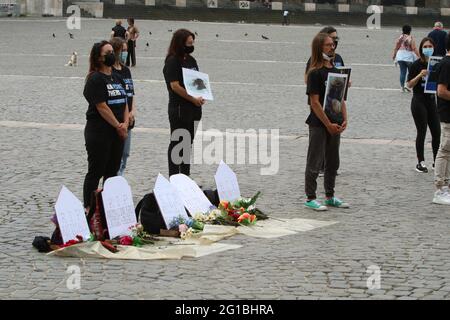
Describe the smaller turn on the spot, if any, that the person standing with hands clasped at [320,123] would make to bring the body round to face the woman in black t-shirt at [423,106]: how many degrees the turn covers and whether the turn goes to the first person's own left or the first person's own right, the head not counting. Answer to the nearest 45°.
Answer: approximately 90° to the first person's own left

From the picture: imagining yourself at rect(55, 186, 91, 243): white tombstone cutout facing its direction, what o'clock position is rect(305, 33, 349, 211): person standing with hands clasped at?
The person standing with hands clasped is roughly at 8 o'clock from the white tombstone cutout.

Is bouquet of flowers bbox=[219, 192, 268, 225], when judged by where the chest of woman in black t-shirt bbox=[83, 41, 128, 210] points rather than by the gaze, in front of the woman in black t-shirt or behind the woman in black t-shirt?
in front

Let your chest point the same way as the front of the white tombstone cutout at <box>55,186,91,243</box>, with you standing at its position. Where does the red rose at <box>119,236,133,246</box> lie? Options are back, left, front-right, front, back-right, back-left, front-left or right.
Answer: left

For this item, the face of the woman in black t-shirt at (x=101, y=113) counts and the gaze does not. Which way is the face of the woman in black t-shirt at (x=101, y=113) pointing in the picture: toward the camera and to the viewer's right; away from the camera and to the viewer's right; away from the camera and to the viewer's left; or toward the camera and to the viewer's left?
toward the camera and to the viewer's right

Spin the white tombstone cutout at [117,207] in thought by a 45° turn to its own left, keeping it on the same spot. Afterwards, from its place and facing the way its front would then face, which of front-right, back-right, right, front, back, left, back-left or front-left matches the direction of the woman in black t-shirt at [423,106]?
left
